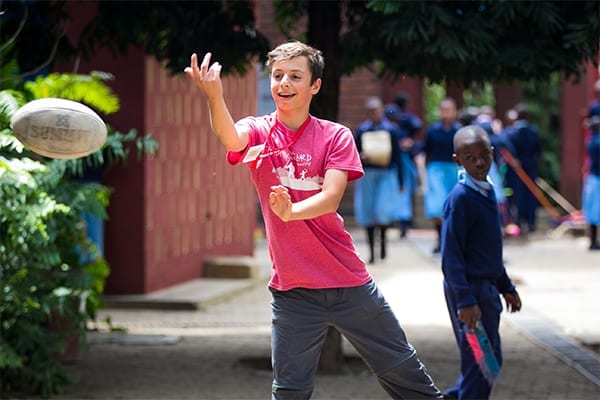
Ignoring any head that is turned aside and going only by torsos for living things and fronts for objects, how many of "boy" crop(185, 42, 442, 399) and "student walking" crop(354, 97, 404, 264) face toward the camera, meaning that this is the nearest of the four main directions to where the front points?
2

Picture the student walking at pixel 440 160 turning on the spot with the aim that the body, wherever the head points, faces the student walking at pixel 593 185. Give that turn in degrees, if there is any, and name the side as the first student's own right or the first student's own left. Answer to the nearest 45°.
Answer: approximately 135° to the first student's own left

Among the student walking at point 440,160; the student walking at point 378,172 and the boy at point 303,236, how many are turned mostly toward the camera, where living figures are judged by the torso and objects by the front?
3

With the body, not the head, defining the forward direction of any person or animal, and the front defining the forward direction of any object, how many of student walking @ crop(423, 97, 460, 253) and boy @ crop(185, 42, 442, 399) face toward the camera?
2

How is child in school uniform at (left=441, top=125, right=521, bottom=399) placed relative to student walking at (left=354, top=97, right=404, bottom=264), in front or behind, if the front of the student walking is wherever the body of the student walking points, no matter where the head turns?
in front

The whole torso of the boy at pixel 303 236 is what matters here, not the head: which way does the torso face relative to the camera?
toward the camera

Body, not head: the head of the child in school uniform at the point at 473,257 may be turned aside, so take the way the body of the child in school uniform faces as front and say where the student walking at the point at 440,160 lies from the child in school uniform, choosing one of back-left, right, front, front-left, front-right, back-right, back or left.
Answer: back-left

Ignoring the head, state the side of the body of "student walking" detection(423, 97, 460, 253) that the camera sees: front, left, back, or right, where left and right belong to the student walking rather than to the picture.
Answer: front

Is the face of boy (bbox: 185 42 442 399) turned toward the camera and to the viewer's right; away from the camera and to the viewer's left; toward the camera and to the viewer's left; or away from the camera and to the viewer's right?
toward the camera and to the viewer's left

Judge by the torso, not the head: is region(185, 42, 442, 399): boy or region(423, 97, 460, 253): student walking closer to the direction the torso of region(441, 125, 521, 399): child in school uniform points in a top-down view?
the boy
